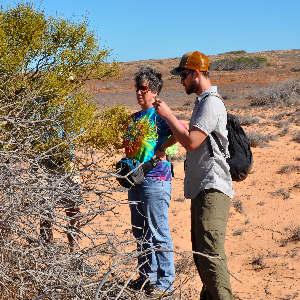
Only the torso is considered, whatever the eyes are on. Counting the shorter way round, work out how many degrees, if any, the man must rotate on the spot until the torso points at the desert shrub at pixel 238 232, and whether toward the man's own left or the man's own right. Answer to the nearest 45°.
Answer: approximately 90° to the man's own right

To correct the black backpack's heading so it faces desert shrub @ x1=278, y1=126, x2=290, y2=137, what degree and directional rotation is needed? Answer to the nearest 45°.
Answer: approximately 90° to its left

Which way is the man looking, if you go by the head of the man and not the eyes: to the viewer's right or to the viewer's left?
to the viewer's left

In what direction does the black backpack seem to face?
to the viewer's right

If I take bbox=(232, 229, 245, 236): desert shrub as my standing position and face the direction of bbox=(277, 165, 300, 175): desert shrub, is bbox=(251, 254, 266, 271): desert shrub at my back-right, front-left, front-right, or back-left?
back-right

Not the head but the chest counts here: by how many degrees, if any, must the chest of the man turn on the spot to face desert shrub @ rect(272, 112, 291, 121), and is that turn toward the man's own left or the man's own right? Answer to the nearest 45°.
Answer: approximately 90° to the man's own right

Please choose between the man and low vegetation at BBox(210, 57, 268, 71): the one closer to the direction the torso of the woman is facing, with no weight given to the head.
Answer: the man

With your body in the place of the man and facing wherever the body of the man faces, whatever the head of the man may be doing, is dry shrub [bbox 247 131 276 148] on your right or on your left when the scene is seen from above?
on your right

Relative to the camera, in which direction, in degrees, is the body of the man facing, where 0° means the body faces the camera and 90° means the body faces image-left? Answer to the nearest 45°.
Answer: approximately 90°
